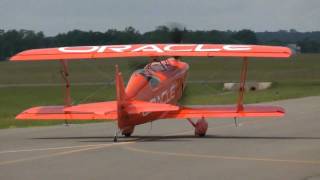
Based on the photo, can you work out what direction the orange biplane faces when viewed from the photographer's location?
facing away from the viewer
